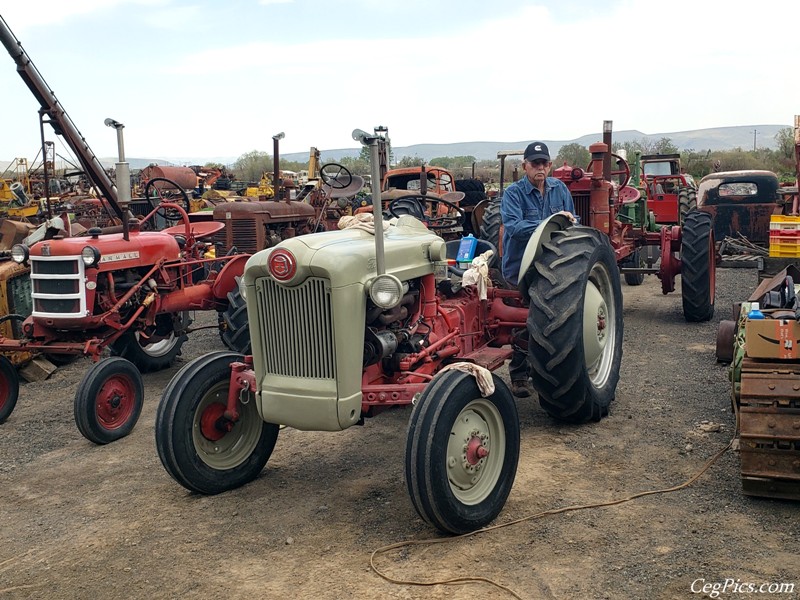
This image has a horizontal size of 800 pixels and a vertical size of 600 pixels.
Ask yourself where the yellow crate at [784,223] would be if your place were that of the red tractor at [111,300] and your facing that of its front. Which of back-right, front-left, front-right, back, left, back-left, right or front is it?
back-left

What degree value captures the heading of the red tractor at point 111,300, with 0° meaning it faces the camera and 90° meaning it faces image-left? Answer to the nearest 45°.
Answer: approximately 45°

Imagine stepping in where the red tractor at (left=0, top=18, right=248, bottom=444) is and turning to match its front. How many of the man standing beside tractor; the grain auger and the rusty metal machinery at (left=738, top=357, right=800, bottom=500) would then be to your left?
2

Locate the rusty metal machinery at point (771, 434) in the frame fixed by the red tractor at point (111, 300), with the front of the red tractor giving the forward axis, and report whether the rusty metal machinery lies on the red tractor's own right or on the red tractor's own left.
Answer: on the red tractor's own left

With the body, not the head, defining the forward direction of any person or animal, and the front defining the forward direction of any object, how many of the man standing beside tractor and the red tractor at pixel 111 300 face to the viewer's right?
0

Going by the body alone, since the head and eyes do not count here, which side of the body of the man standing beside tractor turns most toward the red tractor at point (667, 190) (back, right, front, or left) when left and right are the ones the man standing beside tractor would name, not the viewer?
back

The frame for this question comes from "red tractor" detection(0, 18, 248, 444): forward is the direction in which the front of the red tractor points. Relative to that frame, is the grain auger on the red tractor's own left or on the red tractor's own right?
on the red tractor's own right

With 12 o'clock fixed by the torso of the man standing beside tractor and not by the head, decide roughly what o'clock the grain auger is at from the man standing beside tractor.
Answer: The grain auger is roughly at 4 o'clock from the man standing beside tractor.

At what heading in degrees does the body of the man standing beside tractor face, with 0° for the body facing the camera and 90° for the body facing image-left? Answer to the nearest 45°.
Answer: approximately 0°
